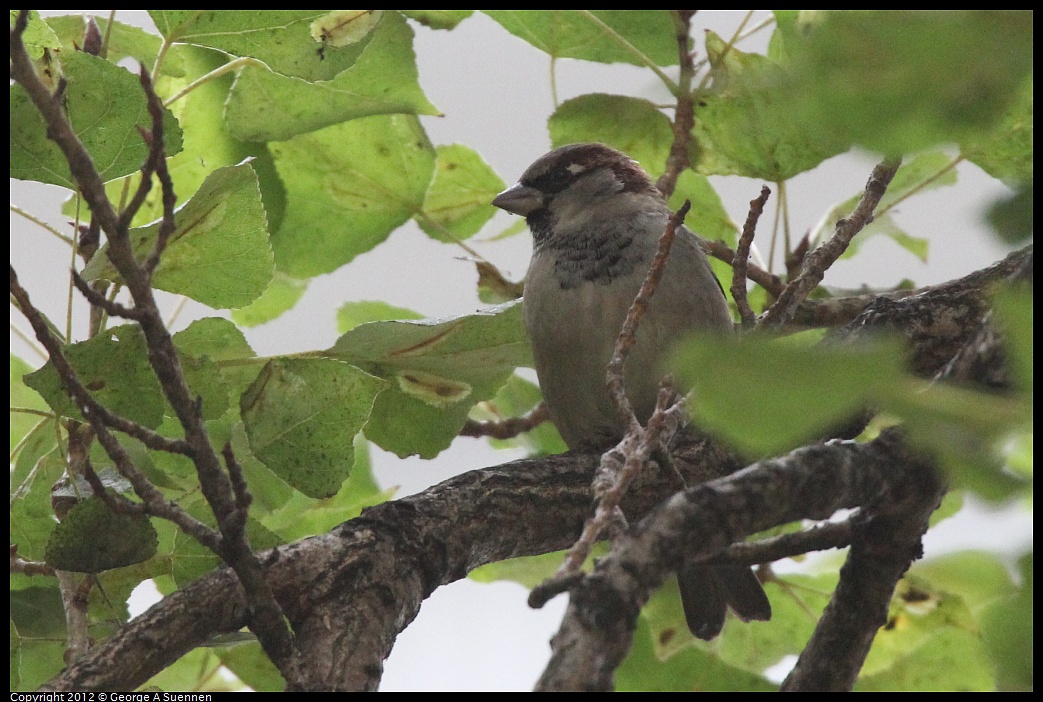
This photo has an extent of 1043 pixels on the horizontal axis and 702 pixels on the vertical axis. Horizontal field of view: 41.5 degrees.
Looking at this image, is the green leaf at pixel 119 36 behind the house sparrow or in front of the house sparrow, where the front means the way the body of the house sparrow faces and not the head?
in front

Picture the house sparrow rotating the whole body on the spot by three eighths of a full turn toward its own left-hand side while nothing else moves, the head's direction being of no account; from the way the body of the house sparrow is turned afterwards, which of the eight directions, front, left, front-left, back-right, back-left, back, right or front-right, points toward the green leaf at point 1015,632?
right

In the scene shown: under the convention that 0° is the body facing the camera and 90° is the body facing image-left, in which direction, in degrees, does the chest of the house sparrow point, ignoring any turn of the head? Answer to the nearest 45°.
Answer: approximately 45°

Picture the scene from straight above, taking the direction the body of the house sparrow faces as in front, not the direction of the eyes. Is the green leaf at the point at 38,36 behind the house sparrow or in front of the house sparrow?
in front
